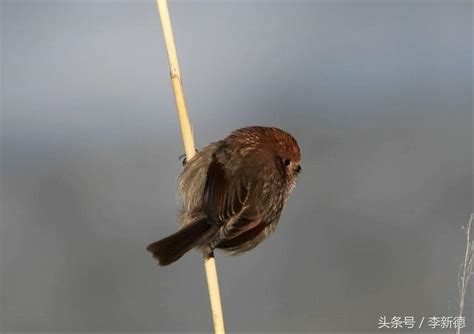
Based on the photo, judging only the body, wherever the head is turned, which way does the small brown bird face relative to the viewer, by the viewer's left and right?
facing away from the viewer and to the right of the viewer
